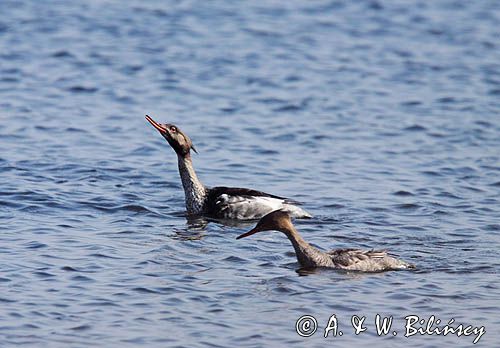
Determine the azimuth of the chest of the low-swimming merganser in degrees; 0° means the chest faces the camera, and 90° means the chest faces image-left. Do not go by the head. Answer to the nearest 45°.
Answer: approximately 90°

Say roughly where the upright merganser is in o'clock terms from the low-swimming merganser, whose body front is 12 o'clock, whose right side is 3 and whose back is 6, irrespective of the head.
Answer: The upright merganser is roughly at 2 o'clock from the low-swimming merganser.

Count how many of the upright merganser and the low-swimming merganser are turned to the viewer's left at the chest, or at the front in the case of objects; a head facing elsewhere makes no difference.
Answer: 2

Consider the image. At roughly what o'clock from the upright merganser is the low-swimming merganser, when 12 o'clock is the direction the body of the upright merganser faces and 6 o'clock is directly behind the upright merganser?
The low-swimming merganser is roughly at 8 o'clock from the upright merganser.

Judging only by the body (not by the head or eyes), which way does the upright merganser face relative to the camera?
to the viewer's left
